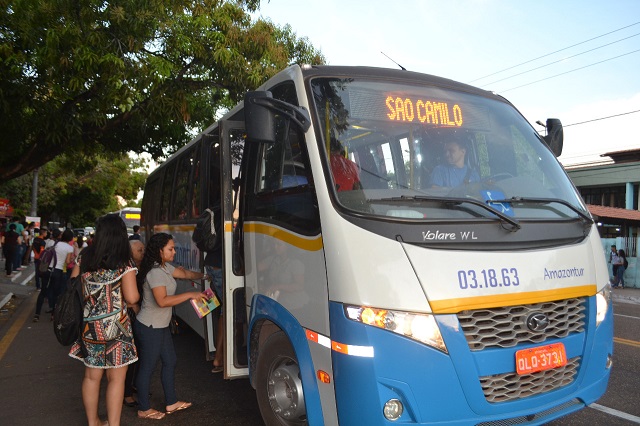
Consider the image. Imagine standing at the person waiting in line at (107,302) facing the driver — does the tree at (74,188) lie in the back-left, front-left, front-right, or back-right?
back-left

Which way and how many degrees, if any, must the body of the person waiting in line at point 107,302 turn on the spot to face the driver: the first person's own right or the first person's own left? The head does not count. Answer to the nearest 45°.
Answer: approximately 135° to the first person's own right

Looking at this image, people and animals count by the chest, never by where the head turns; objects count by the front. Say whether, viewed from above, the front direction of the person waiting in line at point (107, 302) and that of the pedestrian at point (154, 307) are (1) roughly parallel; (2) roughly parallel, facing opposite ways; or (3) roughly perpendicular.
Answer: roughly perpendicular

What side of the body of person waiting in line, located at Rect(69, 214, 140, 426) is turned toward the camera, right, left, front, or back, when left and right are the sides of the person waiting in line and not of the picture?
back

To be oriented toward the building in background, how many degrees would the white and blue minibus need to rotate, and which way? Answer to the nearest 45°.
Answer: approximately 90° to its left

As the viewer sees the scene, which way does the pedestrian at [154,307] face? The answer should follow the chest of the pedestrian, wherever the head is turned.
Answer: to the viewer's right

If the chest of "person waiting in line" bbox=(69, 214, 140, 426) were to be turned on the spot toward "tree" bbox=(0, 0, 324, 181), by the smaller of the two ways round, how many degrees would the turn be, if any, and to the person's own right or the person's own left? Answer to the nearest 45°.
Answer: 0° — they already face it

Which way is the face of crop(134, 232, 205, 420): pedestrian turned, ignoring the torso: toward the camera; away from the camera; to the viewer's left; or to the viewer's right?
to the viewer's right

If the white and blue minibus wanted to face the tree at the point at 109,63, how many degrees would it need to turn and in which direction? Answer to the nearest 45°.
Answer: approximately 180°

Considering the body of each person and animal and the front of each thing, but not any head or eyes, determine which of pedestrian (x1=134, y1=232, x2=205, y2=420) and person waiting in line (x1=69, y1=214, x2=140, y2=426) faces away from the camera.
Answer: the person waiting in line

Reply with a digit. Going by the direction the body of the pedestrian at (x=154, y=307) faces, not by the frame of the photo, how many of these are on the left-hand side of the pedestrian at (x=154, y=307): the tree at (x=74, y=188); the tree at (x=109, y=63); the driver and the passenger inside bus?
2
